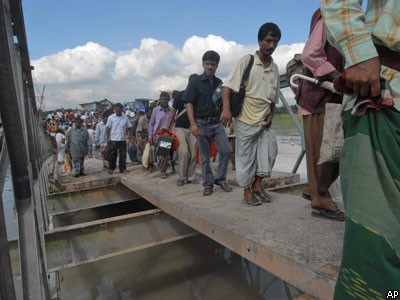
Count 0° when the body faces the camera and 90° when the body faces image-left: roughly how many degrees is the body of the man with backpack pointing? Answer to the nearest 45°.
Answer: approximately 315°

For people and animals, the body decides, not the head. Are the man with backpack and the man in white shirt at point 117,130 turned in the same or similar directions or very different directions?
same or similar directions

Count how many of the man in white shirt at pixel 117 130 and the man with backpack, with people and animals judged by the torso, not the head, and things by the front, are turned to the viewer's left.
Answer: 0

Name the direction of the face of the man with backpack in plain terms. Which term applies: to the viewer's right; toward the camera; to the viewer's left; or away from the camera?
toward the camera

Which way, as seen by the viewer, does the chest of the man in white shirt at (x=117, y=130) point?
toward the camera

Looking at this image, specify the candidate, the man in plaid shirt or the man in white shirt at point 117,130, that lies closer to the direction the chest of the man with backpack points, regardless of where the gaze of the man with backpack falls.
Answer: the man in plaid shirt

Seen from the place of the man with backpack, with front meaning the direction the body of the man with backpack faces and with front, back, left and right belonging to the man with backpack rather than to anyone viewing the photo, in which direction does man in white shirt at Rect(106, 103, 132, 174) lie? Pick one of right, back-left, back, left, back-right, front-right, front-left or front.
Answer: back

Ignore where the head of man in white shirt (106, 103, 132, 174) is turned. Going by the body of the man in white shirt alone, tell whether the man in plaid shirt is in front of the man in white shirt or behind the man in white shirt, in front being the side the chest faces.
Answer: in front

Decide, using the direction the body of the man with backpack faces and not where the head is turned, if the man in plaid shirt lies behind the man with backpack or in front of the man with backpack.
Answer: in front
